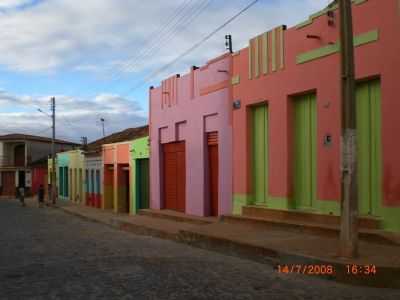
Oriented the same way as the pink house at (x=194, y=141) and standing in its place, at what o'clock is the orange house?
The orange house is roughly at 4 o'clock from the pink house.

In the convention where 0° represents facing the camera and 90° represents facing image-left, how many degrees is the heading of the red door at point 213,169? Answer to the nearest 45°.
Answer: approximately 45°

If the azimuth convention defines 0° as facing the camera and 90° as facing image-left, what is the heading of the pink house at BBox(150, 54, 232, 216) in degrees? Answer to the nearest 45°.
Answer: approximately 45°

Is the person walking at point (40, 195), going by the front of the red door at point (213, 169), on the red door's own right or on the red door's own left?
on the red door's own right

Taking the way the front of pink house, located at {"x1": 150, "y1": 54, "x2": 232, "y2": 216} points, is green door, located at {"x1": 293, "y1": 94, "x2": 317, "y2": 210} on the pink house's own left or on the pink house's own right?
on the pink house's own left

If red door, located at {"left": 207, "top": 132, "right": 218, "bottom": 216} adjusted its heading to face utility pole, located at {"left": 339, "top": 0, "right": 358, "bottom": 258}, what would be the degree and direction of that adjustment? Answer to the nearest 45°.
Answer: approximately 45° to its left

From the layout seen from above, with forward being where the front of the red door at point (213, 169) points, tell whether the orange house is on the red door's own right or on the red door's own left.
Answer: on the red door's own right
